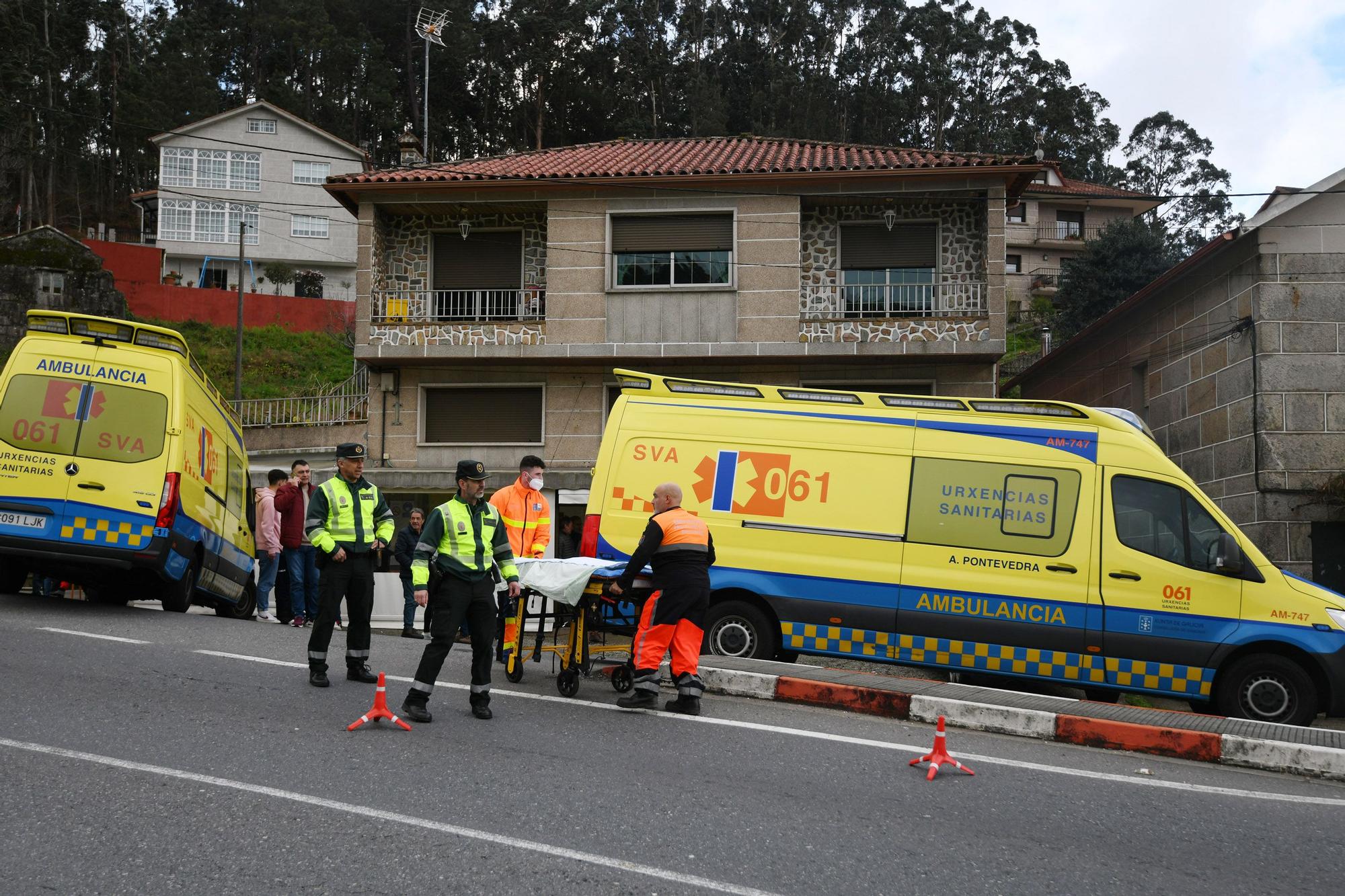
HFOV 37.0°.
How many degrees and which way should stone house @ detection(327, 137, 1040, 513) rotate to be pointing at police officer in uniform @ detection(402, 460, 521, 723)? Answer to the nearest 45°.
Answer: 0° — it already faces them

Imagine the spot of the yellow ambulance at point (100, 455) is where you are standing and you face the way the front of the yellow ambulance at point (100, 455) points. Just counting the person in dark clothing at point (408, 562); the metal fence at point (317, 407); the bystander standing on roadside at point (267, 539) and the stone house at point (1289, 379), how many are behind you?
0

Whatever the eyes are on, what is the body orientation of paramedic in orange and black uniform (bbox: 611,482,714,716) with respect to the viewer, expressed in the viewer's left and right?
facing away from the viewer and to the left of the viewer

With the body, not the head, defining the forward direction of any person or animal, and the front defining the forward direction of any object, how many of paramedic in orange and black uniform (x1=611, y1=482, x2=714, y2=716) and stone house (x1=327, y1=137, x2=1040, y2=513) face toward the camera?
1

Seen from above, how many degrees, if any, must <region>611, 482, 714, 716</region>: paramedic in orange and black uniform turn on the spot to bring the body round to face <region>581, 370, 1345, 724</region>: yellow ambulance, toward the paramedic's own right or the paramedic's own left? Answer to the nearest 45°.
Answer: approximately 90° to the paramedic's own right

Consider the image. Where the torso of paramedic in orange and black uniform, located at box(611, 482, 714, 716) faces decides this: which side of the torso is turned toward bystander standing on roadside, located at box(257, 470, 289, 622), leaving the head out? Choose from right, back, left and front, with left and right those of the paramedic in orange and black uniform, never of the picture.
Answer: front

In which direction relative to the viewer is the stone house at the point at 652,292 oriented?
toward the camera

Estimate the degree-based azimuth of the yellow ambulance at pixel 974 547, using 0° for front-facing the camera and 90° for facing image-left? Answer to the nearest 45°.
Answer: approximately 270°

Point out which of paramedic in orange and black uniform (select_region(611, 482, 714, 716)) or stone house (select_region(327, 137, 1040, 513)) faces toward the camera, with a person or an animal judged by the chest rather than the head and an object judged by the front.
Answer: the stone house

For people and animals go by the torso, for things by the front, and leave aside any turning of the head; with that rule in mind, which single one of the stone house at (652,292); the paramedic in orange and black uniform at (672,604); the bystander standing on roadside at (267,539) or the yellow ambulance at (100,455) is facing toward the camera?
the stone house

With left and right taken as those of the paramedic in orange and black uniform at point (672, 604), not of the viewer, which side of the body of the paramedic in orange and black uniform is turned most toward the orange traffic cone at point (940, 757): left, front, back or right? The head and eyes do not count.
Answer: back

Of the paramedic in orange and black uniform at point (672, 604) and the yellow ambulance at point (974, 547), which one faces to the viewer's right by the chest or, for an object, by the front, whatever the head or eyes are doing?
the yellow ambulance

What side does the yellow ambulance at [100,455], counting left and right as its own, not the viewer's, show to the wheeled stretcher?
right
